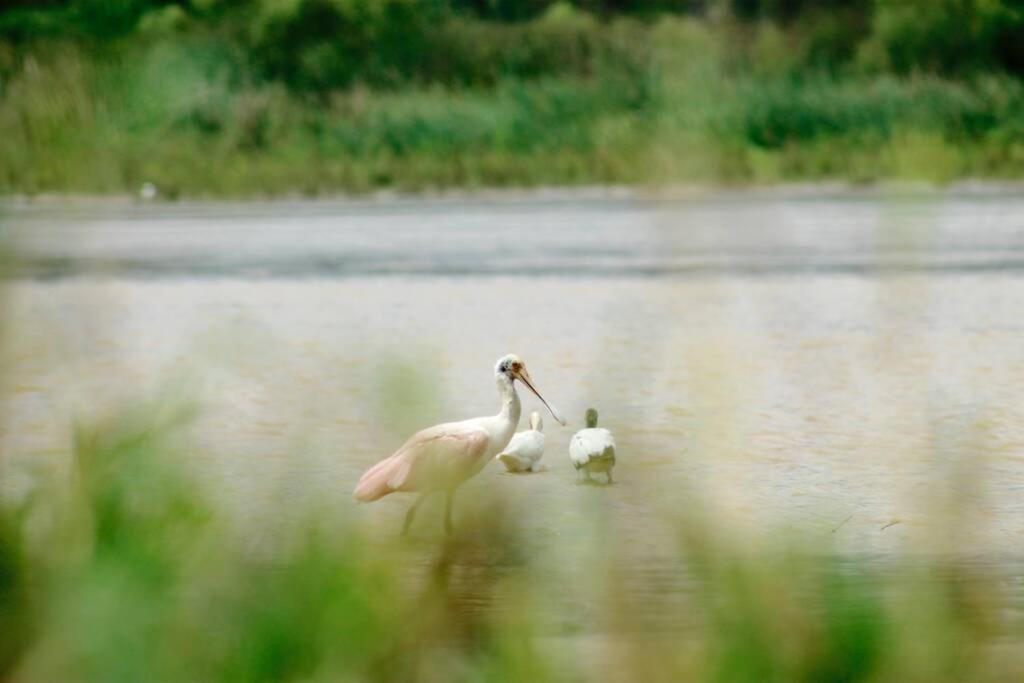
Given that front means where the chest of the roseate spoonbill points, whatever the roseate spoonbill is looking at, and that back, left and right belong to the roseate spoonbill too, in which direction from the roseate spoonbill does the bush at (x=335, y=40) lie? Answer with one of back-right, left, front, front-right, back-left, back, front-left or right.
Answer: left

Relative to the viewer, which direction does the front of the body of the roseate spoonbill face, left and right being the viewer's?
facing to the right of the viewer

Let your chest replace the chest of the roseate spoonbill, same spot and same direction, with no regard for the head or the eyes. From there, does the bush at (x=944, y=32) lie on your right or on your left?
on your left
